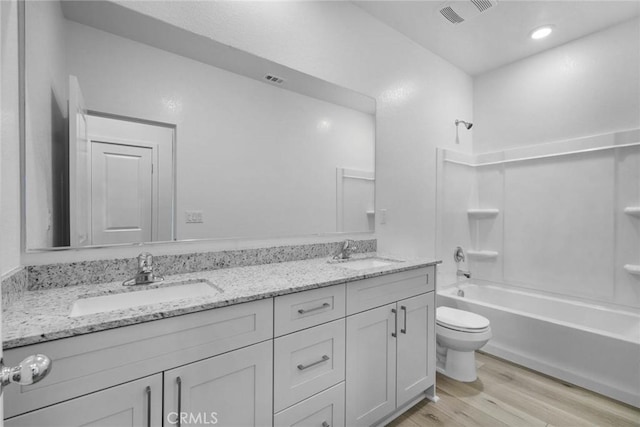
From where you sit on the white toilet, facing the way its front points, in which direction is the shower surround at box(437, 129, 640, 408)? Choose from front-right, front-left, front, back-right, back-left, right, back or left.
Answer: left

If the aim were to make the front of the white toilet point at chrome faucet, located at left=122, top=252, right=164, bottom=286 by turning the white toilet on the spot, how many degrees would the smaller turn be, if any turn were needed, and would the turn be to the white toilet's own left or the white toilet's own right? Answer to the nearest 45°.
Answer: approximately 90° to the white toilet's own right

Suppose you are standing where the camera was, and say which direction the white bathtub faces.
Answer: facing the viewer and to the left of the viewer

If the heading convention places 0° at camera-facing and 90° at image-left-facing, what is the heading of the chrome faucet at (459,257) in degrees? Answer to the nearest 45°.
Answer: approximately 315°

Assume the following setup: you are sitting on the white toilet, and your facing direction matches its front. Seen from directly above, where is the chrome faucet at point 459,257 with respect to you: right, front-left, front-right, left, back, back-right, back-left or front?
back-left

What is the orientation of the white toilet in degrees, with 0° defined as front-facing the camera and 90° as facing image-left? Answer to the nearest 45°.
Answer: approximately 315°

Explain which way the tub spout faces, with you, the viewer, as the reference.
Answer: facing the viewer and to the right of the viewer
